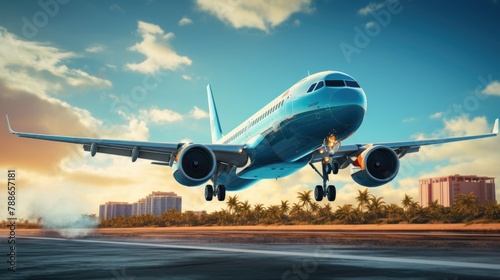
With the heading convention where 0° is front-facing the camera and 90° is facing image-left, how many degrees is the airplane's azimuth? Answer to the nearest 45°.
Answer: approximately 315°
